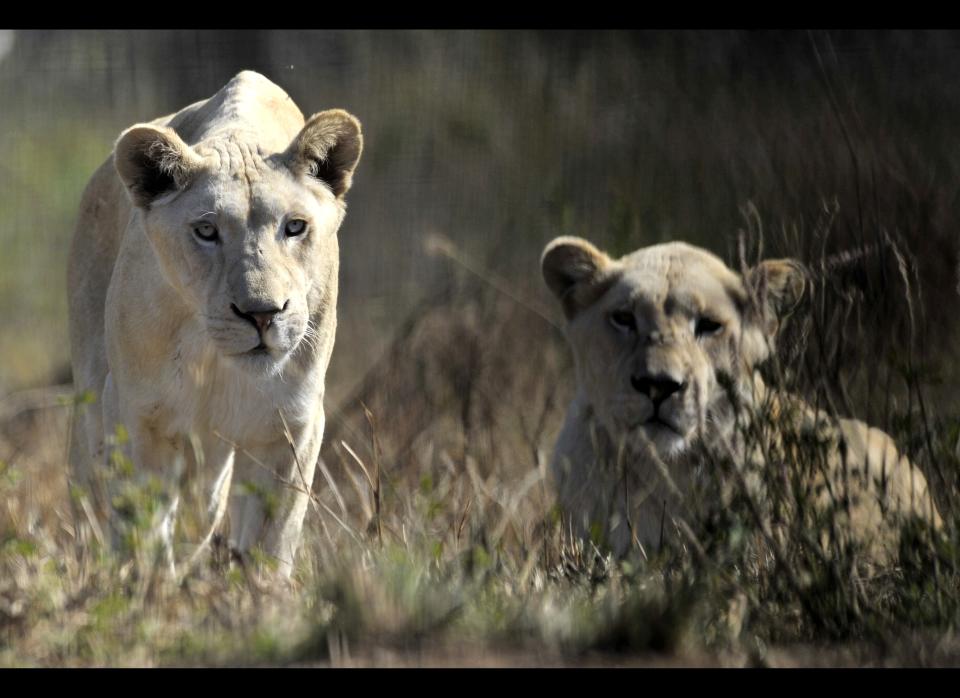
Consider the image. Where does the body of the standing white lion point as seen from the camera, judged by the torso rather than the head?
toward the camera

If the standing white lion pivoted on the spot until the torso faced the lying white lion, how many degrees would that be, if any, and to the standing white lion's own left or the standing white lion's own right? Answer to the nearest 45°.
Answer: approximately 90° to the standing white lion's own left

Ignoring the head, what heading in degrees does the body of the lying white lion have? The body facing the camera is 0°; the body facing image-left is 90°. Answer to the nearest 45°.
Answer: approximately 45°

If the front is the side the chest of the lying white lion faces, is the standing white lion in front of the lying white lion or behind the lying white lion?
in front

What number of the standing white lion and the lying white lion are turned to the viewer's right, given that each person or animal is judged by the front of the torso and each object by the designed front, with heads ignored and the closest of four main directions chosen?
0
